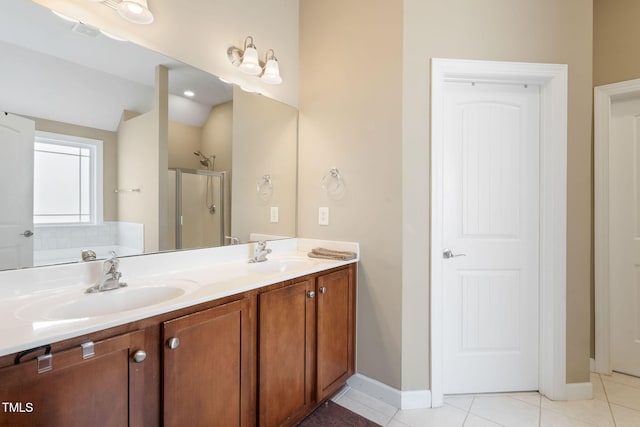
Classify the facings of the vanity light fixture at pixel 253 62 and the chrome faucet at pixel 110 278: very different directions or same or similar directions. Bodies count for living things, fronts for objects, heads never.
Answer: same or similar directions

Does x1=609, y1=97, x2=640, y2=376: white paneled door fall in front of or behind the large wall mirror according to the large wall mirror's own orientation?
in front

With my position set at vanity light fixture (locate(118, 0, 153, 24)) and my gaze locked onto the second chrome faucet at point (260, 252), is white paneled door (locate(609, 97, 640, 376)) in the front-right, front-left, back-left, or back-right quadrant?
front-right

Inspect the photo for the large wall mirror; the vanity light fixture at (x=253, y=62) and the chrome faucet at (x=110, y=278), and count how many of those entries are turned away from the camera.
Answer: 0

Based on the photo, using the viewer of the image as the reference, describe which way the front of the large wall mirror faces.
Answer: facing the viewer and to the right of the viewer

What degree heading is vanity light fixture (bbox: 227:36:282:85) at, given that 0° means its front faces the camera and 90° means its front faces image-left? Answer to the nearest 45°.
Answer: approximately 315°

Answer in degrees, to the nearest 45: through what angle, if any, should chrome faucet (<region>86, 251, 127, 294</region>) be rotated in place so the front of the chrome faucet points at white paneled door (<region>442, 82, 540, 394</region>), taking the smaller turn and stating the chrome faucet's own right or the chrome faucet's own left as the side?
approximately 45° to the chrome faucet's own left

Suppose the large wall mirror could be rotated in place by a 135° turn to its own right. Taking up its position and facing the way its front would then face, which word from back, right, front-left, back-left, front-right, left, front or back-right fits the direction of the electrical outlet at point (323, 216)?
back

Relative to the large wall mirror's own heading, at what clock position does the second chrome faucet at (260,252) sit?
The second chrome faucet is roughly at 10 o'clock from the large wall mirror.

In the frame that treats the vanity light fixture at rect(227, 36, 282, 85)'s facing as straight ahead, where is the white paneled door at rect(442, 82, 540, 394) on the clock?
The white paneled door is roughly at 11 o'clock from the vanity light fixture.

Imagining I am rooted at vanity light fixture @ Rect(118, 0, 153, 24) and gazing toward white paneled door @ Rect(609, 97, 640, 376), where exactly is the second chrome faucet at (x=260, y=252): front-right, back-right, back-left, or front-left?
front-left

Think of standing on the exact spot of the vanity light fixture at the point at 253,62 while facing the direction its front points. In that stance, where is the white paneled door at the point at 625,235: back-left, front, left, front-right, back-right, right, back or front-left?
front-left
